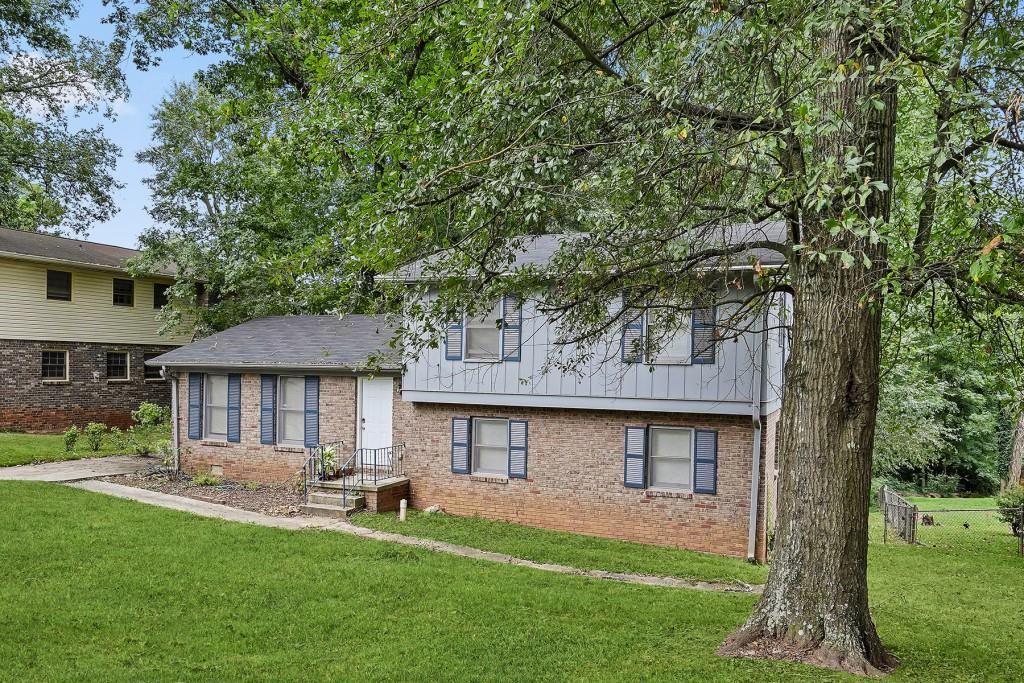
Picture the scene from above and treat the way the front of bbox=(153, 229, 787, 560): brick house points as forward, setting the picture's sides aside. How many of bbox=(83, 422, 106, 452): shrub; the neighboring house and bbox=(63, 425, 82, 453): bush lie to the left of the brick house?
0

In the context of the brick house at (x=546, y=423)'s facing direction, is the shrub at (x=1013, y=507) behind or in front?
behind

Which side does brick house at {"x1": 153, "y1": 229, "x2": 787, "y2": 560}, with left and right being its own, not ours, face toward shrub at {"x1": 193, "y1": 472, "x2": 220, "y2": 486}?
right

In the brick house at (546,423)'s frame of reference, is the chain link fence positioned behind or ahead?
behind

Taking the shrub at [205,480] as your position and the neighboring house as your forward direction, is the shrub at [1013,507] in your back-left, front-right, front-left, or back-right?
back-right

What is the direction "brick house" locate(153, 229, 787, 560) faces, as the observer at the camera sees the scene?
facing the viewer and to the left of the viewer

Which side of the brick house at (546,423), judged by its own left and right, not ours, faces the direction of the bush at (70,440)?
right

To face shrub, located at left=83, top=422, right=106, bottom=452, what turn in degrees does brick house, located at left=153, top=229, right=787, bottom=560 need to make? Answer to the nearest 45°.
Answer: approximately 90° to its right

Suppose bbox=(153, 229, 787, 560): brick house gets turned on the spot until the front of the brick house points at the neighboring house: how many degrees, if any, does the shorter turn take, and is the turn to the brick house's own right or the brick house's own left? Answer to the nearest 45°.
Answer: approximately 90° to the brick house's own right

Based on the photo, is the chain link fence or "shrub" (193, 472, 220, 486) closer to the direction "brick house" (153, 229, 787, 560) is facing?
the shrub

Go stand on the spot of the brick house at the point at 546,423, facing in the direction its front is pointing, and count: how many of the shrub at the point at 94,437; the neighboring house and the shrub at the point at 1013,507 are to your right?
2
